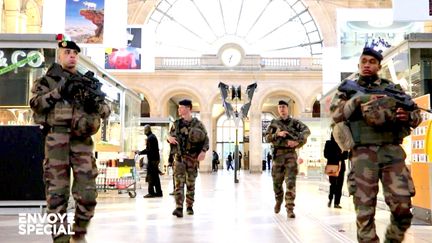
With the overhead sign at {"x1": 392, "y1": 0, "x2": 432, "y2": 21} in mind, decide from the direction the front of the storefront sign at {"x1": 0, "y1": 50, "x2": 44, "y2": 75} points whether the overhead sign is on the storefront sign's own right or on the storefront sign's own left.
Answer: on the storefront sign's own left

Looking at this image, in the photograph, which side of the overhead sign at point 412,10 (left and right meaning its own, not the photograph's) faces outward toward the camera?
front

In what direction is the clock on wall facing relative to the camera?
toward the camera

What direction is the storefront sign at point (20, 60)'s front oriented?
toward the camera

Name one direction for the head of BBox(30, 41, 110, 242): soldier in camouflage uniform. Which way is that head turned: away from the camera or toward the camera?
toward the camera

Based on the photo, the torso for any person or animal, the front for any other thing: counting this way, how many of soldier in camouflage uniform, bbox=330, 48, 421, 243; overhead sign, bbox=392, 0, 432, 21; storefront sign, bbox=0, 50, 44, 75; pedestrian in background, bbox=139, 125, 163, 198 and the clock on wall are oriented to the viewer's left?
1

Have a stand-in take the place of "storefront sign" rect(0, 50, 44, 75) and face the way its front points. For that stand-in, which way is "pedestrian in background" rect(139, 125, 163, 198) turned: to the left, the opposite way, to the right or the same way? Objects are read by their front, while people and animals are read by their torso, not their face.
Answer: to the right

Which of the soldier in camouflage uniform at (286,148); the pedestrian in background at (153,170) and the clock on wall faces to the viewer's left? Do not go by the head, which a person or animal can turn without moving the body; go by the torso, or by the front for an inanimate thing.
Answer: the pedestrian in background

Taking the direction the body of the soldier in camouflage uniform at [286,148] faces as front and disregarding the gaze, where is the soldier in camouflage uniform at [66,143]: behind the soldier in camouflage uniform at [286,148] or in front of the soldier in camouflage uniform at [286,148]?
in front

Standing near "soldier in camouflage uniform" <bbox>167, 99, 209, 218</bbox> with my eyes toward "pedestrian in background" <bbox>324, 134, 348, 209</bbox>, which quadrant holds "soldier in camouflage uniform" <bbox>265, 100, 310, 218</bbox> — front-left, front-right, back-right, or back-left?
front-right

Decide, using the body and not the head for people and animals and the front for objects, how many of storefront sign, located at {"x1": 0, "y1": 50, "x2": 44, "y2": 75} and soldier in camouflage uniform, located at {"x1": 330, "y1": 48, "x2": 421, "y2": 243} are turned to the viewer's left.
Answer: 0

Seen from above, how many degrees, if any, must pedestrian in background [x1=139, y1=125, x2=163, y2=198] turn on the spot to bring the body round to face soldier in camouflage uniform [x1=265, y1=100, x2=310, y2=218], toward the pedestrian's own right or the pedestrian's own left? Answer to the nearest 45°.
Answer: approximately 135° to the pedestrian's own left

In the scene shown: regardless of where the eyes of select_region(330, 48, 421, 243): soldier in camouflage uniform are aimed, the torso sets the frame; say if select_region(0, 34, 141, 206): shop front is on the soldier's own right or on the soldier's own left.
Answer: on the soldier's own right

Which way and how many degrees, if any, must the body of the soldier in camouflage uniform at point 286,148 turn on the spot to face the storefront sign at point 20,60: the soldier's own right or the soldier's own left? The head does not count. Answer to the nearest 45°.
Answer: approximately 90° to the soldier's own right

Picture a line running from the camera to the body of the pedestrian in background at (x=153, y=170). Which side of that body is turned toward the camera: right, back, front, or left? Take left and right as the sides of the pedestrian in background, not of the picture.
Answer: left

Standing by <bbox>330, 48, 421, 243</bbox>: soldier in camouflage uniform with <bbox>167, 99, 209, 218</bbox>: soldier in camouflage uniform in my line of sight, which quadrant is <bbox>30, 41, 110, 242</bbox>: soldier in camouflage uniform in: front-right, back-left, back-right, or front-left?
front-left
